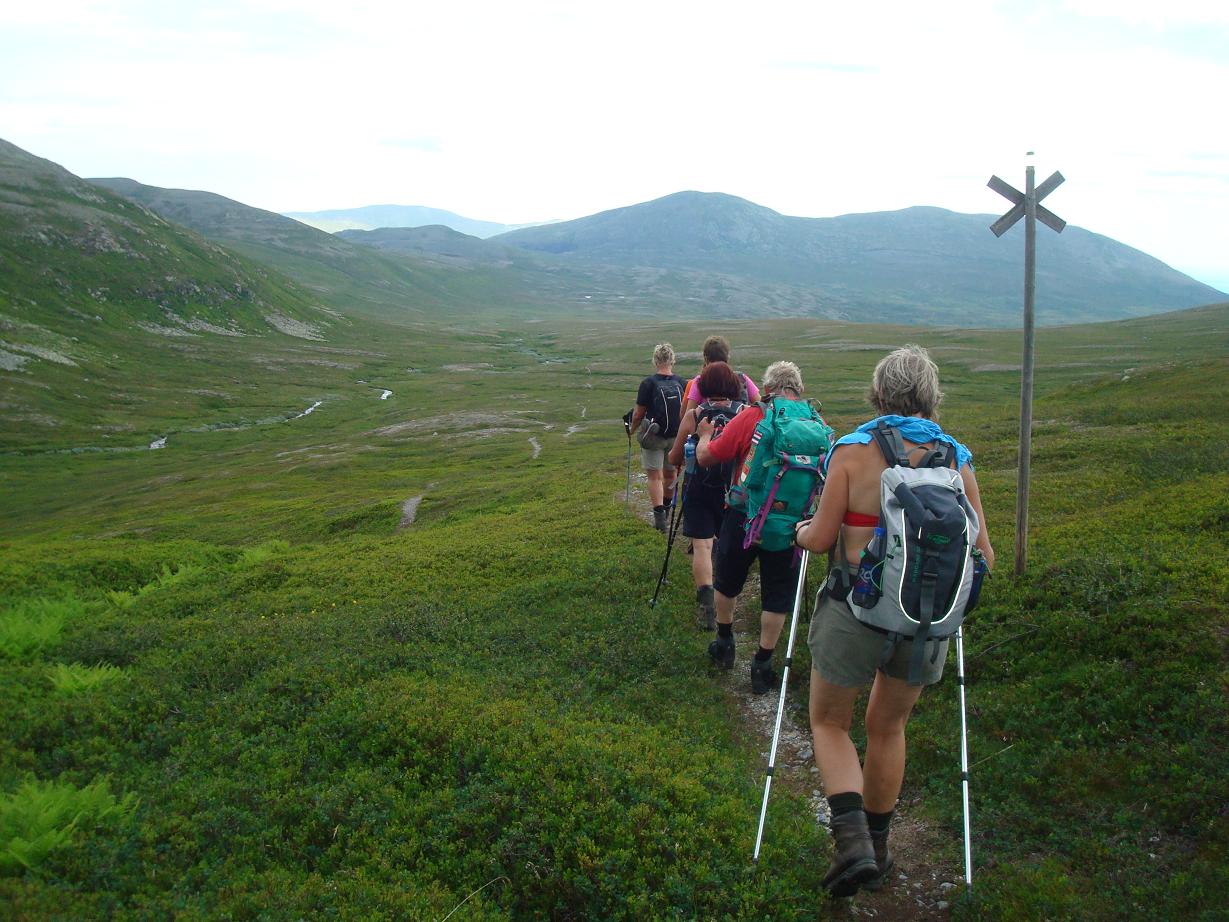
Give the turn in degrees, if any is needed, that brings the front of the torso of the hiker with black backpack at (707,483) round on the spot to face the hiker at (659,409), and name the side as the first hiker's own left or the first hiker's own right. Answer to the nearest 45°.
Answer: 0° — they already face them

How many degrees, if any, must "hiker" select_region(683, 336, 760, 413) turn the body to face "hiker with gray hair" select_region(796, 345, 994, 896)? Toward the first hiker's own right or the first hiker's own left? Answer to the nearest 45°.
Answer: approximately 180°

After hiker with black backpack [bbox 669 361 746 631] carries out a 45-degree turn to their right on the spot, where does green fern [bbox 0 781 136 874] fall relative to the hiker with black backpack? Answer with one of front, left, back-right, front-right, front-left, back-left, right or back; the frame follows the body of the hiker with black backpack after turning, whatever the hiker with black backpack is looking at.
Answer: back

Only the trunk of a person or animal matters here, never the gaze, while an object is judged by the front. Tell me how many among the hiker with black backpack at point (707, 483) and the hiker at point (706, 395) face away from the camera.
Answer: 2

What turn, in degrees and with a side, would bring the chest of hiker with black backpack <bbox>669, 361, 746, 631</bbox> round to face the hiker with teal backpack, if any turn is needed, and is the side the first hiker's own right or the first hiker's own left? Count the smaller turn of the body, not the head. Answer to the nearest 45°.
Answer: approximately 180°

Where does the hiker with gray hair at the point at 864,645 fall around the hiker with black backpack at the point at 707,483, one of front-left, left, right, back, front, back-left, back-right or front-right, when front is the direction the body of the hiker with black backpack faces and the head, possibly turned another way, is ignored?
back

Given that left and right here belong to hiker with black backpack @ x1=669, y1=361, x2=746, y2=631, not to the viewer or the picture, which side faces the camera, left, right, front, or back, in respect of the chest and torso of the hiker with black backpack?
back

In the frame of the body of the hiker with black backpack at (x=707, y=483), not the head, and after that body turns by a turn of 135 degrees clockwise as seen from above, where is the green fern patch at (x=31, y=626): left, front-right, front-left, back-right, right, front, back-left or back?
back-right

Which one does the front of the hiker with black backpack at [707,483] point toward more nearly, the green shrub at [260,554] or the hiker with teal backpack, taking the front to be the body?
the green shrub

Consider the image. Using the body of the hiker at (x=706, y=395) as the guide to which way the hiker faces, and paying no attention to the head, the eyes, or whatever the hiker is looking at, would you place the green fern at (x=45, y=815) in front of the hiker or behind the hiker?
behind

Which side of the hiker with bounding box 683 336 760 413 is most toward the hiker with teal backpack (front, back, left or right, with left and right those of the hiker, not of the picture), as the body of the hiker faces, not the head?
back

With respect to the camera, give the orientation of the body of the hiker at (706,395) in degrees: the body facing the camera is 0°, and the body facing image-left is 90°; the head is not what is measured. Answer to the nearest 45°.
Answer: approximately 180°
